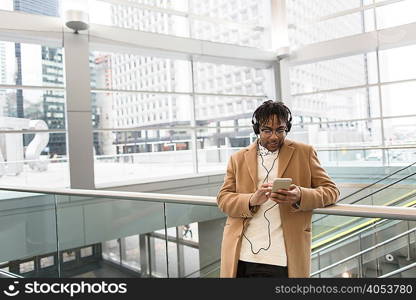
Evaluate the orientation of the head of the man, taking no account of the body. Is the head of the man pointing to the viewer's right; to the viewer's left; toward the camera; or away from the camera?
toward the camera

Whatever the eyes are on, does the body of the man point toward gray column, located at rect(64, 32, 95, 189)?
no

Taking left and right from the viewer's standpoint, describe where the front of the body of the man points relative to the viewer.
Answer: facing the viewer
